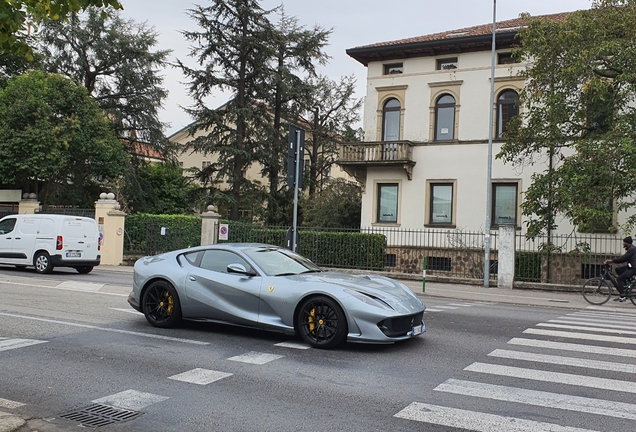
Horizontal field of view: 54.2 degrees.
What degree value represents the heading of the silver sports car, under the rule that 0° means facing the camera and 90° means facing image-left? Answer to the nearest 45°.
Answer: approximately 315°

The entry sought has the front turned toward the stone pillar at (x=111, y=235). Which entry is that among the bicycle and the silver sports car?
the bicycle

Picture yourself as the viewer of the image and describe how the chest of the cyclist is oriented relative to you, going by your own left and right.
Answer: facing to the left of the viewer

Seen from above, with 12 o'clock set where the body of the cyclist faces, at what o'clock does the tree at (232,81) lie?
The tree is roughly at 1 o'clock from the cyclist.

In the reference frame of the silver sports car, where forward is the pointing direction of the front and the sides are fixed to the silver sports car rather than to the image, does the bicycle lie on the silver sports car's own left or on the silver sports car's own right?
on the silver sports car's own left

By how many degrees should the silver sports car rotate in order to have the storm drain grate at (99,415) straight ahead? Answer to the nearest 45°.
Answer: approximately 90° to its right

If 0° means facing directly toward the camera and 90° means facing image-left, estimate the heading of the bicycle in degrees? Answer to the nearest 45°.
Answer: approximately 90°

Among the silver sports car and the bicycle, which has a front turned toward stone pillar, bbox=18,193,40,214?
the bicycle

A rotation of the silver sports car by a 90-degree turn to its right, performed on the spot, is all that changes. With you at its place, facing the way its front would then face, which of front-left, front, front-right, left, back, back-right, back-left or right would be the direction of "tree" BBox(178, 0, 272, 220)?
back-right

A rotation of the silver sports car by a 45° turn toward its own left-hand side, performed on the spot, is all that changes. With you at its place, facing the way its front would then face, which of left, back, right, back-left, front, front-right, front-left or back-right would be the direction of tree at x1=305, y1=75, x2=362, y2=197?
left
